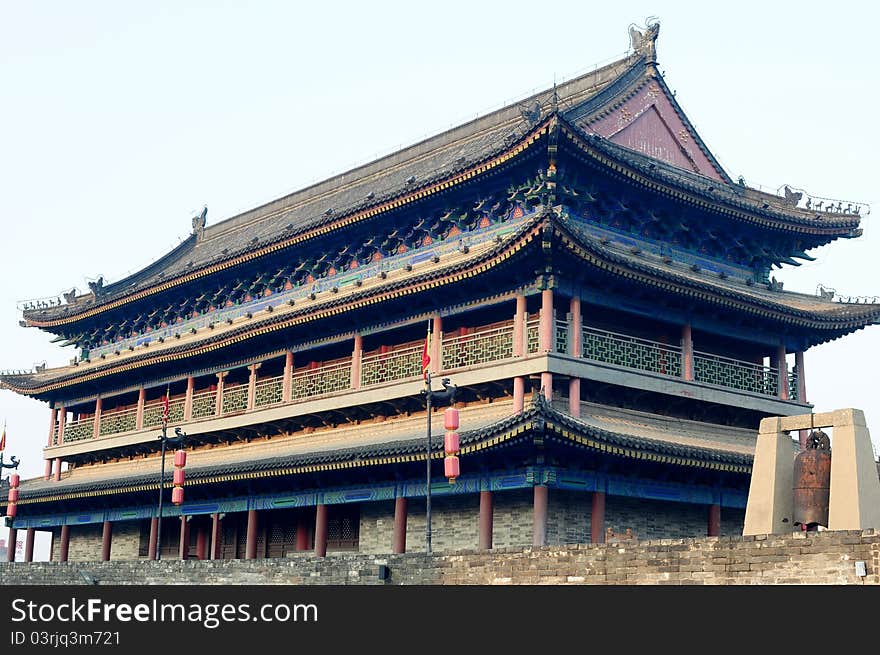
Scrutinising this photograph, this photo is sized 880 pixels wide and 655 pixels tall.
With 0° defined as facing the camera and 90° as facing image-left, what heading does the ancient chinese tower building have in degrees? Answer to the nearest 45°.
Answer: approximately 45°

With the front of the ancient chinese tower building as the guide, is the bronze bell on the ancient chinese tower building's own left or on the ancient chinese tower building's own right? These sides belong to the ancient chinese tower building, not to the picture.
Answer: on the ancient chinese tower building's own left
